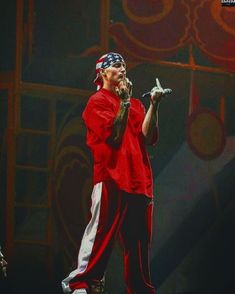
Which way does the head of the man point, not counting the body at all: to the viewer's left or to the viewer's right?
to the viewer's right

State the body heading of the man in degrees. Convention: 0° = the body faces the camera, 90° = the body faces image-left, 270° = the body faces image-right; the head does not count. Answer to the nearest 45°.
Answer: approximately 315°
